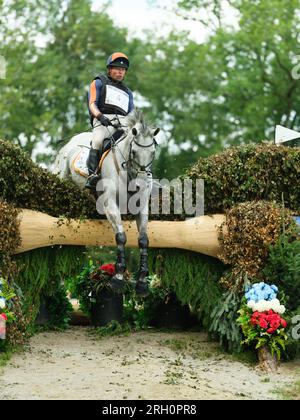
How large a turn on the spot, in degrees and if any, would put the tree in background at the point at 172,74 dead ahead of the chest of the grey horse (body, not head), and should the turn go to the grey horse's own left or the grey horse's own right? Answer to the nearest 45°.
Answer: approximately 135° to the grey horse's own left

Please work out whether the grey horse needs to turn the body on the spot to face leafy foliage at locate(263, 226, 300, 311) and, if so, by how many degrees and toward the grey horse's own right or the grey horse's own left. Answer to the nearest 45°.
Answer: approximately 45° to the grey horse's own left

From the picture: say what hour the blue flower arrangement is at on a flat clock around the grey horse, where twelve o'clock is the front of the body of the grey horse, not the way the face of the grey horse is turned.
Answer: The blue flower arrangement is roughly at 11 o'clock from the grey horse.

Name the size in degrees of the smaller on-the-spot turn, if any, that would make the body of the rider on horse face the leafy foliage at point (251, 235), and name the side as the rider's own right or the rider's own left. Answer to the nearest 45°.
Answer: approximately 45° to the rider's own left

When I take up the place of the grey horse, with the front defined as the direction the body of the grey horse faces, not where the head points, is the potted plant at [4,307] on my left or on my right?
on my right

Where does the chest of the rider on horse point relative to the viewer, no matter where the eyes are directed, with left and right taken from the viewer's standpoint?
facing the viewer and to the right of the viewer

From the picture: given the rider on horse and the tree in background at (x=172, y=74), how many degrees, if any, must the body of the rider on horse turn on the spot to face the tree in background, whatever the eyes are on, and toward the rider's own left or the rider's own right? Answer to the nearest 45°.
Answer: approximately 135° to the rider's own left

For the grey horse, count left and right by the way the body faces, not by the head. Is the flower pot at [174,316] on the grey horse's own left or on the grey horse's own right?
on the grey horse's own left

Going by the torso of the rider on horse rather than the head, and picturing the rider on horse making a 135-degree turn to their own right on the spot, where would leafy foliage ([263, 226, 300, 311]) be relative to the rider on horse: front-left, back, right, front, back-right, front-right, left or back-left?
back

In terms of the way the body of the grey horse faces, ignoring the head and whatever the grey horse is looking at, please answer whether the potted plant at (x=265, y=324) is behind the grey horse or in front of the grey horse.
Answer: in front
